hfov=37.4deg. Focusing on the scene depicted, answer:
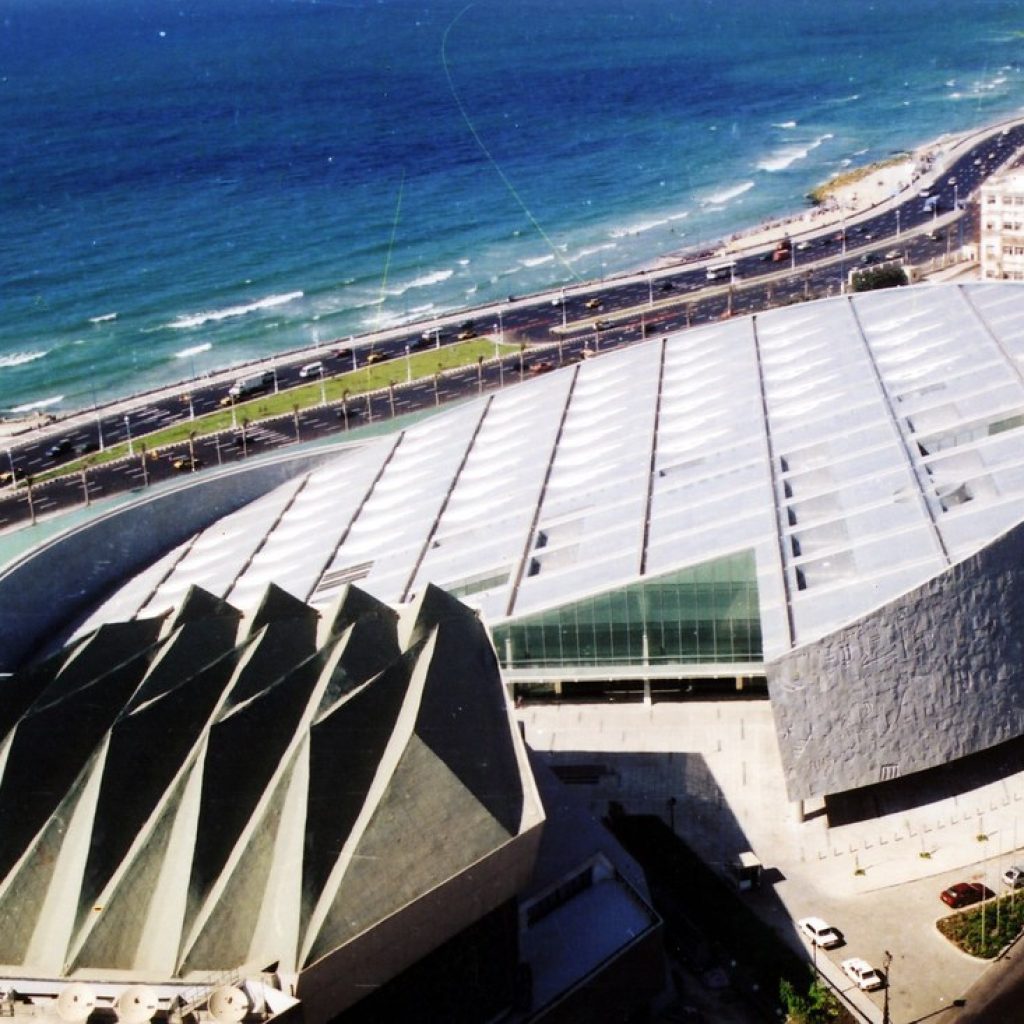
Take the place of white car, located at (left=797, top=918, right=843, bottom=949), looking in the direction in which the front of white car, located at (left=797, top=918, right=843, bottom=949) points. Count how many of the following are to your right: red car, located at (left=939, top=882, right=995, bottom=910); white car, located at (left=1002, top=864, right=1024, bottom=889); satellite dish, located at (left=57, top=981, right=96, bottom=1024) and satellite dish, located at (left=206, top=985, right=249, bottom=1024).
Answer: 2

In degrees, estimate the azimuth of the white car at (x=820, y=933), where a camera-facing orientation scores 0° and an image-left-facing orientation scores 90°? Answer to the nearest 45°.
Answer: approximately 315°

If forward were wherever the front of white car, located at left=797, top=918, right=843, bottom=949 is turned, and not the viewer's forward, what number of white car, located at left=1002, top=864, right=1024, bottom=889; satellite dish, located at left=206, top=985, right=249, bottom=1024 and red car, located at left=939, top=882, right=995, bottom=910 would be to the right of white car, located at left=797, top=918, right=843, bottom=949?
1

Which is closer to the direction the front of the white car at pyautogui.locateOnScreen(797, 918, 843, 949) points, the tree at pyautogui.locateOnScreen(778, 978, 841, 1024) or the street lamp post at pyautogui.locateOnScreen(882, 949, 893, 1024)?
the street lamp post

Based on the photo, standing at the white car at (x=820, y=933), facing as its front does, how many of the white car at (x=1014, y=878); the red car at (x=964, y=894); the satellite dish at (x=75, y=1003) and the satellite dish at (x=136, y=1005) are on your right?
2

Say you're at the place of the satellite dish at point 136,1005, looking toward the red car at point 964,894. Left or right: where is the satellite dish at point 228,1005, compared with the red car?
right

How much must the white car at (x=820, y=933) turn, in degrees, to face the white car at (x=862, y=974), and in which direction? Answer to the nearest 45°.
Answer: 0° — it already faces it

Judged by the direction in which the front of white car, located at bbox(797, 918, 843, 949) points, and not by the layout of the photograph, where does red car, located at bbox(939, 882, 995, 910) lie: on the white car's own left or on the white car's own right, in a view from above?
on the white car's own left

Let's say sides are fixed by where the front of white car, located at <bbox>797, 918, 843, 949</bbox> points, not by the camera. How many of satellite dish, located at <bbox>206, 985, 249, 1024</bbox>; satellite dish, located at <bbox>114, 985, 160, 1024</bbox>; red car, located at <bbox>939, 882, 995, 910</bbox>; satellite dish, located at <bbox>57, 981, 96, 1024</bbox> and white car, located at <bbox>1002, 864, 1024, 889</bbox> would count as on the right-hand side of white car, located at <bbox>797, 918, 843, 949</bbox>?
3

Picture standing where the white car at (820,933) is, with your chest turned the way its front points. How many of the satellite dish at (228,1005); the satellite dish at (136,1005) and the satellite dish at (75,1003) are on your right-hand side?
3

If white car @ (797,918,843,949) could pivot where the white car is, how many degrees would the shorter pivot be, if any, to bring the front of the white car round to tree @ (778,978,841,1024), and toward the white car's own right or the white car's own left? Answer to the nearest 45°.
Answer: approximately 45° to the white car's own right

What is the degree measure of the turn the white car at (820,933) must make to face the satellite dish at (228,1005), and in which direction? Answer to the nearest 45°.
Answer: approximately 90° to its right

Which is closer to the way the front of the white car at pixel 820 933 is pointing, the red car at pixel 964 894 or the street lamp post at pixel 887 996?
the street lamp post
